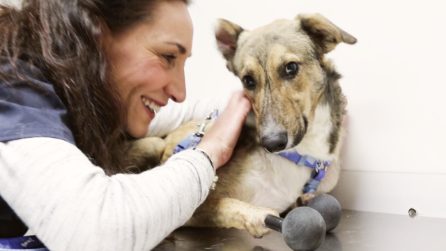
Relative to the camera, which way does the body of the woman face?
to the viewer's right

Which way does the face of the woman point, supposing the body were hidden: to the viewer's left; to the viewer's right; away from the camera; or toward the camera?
to the viewer's right
